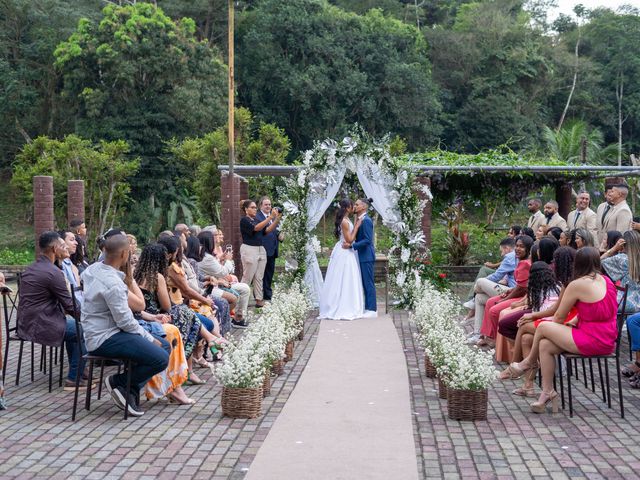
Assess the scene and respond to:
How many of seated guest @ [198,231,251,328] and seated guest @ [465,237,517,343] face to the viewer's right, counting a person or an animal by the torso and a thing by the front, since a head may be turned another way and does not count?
1

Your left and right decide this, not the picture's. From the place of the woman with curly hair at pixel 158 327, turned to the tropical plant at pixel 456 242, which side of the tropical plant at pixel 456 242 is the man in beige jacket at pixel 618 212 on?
right

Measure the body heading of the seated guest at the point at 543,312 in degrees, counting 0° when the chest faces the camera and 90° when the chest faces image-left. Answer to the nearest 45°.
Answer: approximately 90°

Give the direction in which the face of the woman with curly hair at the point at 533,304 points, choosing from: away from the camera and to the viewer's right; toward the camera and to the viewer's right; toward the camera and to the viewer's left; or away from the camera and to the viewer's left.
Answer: away from the camera and to the viewer's left

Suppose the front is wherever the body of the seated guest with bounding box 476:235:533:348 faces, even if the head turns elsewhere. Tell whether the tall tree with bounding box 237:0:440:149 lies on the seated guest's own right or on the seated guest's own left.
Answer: on the seated guest's own right

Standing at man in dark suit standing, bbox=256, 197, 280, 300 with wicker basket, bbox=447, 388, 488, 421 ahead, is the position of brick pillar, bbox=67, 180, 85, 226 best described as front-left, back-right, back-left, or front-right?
back-right

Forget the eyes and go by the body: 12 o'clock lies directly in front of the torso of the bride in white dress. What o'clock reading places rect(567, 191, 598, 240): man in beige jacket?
The man in beige jacket is roughly at 12 o'clock from the bride in white dress.

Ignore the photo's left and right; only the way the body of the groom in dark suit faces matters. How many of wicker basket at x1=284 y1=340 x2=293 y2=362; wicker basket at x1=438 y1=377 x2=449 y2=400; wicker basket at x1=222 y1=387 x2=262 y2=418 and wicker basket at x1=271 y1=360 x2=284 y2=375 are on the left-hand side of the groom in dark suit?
4

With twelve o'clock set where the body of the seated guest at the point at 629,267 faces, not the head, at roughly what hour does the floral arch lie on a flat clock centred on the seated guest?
The floral arch is roughly at 12 o'clock from the seated guest.

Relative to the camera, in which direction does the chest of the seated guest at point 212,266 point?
to the viewer's right

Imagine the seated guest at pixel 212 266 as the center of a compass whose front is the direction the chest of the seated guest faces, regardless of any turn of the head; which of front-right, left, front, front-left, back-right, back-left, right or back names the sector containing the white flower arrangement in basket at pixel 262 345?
right

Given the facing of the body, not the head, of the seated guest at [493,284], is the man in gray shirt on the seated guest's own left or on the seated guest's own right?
on the seated guest's own left

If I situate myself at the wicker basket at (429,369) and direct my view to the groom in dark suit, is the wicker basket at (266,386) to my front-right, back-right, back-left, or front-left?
back-left

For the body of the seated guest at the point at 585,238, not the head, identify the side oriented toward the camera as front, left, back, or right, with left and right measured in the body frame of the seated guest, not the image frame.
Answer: left

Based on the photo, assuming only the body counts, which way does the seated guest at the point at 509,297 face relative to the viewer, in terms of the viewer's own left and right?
facing to the left of the viewer

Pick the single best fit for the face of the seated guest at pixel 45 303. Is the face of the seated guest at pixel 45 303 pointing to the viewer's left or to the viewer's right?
to the viewer's right

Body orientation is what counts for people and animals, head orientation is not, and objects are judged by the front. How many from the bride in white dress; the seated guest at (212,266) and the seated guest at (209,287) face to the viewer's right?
3

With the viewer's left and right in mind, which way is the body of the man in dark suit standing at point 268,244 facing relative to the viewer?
facing the viewer and to the right of the viewer

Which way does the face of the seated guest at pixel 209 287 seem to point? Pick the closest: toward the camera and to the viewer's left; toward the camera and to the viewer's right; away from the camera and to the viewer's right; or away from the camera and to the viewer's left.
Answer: away from the camera and to the viewer's right
